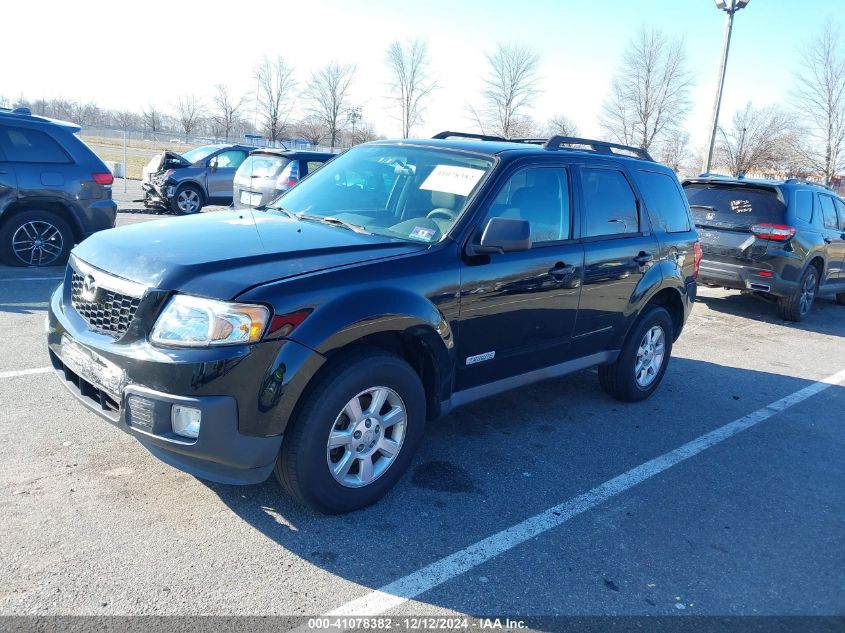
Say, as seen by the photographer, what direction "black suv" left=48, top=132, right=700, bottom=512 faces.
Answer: facing the viewer and to the left of the viewer

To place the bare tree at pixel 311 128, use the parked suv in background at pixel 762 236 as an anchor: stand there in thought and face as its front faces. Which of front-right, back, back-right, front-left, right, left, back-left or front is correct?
left

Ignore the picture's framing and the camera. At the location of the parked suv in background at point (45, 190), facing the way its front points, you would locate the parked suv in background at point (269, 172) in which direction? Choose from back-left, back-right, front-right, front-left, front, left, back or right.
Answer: back-right

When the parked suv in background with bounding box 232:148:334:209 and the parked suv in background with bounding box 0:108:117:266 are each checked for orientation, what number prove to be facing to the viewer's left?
1

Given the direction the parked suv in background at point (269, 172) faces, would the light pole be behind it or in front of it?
in front

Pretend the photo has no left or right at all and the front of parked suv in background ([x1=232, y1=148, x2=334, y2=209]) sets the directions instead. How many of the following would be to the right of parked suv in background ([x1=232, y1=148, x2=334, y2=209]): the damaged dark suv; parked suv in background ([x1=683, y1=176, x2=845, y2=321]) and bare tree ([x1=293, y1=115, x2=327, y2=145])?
1

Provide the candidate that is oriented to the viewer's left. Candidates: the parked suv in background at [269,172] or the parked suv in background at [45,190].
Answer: the parked suv in background at [45,190]

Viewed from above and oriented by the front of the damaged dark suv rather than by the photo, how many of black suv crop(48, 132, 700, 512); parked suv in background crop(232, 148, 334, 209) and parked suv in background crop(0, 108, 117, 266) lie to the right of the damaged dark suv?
0

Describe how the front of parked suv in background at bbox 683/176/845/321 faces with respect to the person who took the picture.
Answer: facing away from the viewer and to the right of the viewer

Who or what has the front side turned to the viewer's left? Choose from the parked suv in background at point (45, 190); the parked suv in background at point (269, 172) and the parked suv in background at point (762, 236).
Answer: the parked suv in background at point (45, 190)

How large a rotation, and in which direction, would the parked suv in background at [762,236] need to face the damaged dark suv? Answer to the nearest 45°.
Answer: approximately 135° to its left

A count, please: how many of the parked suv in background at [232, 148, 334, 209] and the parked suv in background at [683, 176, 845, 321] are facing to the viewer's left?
0

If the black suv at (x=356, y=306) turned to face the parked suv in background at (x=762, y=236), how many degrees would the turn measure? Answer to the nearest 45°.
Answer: approximately 180°

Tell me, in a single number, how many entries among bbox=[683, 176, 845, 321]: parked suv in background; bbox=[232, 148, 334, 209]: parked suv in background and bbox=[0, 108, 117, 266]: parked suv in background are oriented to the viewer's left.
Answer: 1

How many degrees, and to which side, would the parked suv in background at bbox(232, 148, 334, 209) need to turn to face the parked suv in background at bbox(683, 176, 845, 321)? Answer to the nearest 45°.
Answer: approximately 90° to its right

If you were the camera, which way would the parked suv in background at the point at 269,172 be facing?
facing away from the viewer and to the right of the viewer

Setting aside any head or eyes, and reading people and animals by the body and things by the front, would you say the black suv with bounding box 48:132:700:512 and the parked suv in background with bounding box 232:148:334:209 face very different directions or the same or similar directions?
very different directions

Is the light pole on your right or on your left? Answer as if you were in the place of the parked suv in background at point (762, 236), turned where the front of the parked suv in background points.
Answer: on your left

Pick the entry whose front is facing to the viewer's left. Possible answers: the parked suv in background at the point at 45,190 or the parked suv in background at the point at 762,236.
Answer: the parked suv in background at the point at 45,190

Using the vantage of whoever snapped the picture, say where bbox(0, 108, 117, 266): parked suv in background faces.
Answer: facing to the left of the viewer
